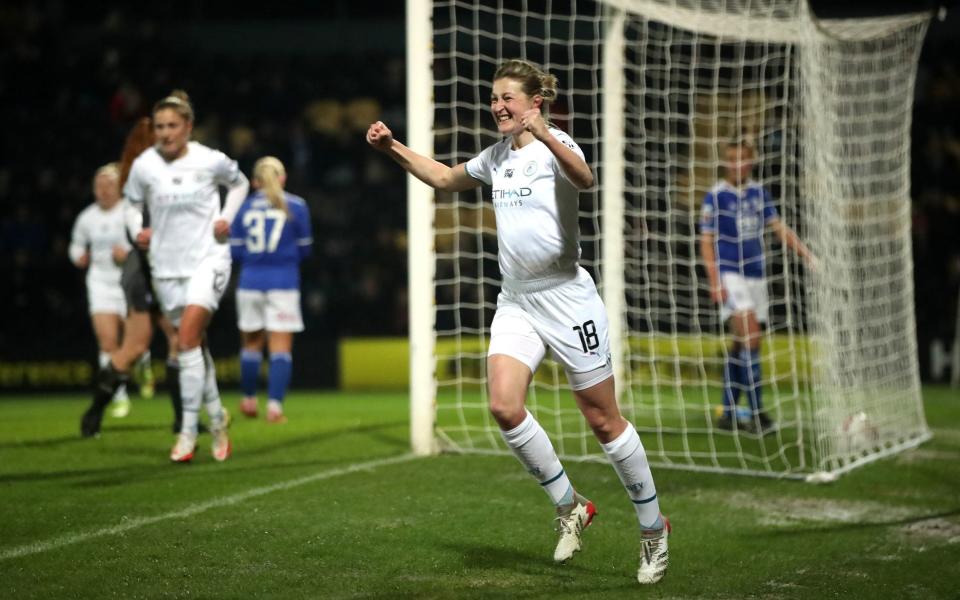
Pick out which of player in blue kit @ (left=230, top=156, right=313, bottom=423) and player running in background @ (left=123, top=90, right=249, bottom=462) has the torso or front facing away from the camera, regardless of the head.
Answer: the player in blue kit

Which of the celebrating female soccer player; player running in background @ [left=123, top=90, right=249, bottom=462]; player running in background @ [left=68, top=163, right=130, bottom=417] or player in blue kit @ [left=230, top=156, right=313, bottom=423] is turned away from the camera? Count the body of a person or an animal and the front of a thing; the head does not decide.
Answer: the player in blue kit

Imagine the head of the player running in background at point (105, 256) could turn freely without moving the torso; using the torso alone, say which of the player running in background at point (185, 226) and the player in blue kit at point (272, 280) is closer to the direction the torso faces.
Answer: the player running in background

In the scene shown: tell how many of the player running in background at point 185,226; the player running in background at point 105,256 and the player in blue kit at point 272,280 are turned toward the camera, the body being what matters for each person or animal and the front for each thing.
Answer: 2

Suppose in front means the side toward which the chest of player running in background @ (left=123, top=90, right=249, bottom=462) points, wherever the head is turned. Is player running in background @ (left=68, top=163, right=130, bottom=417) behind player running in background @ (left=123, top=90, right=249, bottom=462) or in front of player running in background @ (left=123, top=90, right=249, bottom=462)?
behind

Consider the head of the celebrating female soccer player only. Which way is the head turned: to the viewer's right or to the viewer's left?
to the viewer's left

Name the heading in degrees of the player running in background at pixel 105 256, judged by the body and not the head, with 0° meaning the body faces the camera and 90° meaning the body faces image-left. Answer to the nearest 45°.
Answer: approximately 0°

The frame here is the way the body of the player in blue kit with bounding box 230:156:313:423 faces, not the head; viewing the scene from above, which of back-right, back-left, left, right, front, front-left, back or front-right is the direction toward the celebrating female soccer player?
back

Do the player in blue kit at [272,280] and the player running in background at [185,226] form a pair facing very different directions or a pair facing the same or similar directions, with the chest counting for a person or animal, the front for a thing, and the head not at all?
very different directions

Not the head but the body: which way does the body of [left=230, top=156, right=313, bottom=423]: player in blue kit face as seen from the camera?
away from the camera

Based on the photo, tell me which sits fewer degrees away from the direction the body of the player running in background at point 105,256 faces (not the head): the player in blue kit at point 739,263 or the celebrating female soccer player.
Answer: the celebrating female soccer player
